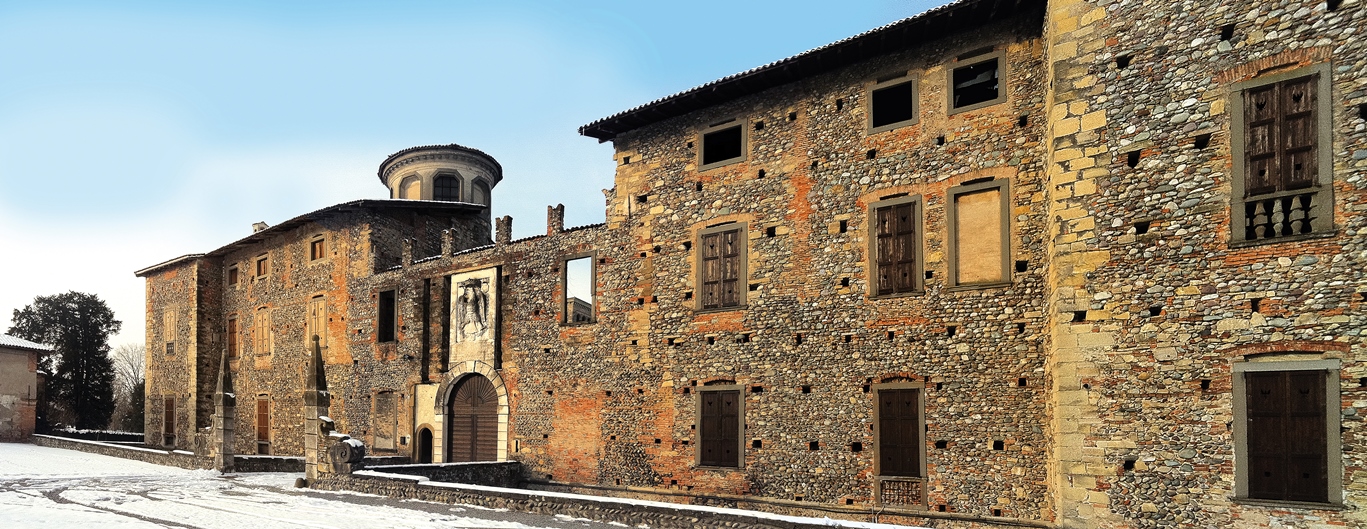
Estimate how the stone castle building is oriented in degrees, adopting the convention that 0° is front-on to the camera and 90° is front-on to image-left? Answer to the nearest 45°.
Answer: approximately 45°

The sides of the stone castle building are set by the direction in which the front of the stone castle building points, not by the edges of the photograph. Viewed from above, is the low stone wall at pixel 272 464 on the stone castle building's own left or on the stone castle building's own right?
on the stone castle building's own right

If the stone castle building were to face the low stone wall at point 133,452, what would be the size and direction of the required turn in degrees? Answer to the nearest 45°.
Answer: approximately 90° to its right
